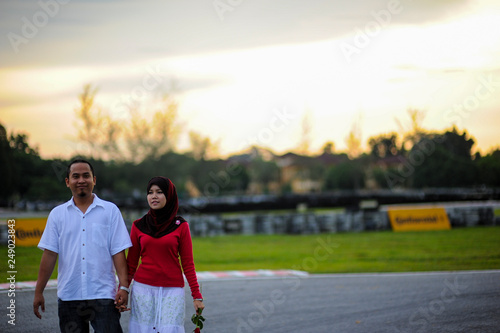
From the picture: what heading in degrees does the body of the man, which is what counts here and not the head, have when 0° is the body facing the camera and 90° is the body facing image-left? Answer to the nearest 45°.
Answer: approximately 0°

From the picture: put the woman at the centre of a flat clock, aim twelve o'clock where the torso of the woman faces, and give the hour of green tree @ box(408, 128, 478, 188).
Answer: The green tree is roughly at 7 o'clock from the woman.

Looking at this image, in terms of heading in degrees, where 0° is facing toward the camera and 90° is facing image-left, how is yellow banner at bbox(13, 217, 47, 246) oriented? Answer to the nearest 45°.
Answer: approximately 0°

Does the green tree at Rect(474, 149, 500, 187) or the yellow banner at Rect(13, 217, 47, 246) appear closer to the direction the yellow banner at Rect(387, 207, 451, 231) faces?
the yellow banner

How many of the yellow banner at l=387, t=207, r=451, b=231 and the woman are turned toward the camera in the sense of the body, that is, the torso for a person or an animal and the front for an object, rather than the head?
2

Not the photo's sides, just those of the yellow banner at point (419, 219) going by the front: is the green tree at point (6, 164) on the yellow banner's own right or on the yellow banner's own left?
on the yellow banner's own right

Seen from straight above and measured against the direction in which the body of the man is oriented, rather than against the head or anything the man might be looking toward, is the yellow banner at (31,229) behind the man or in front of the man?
behind
